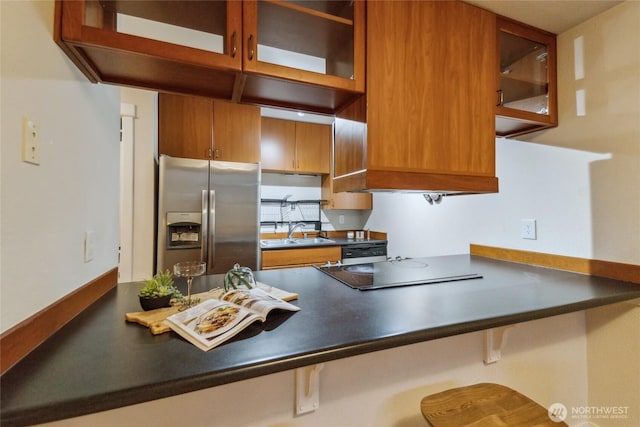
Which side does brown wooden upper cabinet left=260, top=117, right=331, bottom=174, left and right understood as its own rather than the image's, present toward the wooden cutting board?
front

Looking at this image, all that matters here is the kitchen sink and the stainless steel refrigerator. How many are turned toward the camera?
2

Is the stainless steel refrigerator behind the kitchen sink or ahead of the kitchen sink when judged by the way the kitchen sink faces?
ahead

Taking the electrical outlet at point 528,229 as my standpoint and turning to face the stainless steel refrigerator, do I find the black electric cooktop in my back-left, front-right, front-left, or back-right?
front-left

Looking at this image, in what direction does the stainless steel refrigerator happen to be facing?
toward the camera

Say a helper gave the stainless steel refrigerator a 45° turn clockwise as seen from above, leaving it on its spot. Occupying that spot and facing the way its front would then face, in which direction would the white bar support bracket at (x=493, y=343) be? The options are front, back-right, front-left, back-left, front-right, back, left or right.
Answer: left

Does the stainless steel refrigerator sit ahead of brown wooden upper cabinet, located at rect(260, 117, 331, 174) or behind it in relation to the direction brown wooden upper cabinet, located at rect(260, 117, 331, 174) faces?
ahead

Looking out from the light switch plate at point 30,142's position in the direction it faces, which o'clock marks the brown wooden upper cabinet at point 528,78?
The brown wooden upper cabinet is roughly at 11 o'clock from the light switch plate.

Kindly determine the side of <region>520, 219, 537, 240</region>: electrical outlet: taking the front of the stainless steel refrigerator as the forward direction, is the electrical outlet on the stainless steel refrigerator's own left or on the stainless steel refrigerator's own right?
on the stainless steel refrigerator's own left

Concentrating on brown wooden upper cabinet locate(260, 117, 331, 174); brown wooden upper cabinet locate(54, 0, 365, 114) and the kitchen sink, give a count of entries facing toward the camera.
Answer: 3

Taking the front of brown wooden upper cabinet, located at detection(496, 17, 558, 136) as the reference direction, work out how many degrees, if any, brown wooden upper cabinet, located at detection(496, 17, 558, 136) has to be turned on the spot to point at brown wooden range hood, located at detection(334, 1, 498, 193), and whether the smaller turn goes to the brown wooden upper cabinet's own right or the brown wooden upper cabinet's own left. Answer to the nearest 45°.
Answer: approximately 90° to the brown wooden upper cabinet's own right

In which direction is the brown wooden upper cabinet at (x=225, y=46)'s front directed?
toward the camera

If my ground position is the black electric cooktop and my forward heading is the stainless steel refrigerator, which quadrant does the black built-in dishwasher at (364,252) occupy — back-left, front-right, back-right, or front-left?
front-right

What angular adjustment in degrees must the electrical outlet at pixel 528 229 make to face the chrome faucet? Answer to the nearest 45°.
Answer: approximately 45° to its right

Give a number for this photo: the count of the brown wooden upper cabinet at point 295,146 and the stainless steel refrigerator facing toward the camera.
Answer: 2

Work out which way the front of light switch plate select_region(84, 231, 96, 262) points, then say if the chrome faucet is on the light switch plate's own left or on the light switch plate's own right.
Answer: on the light switch plate's own left
